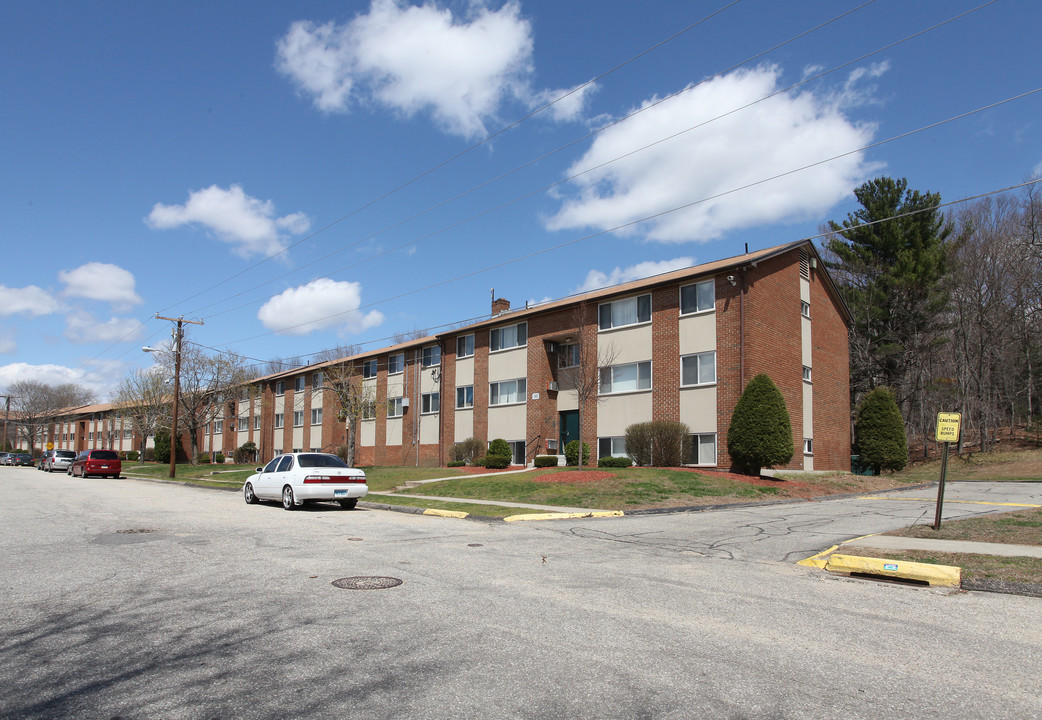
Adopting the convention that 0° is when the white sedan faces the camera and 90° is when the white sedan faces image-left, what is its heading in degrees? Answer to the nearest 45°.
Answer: approximately 135°

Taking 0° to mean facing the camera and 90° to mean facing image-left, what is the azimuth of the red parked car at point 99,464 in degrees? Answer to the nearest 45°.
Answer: approximately 135°

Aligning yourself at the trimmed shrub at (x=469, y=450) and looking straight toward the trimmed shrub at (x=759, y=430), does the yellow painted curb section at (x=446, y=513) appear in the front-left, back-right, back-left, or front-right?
front-right

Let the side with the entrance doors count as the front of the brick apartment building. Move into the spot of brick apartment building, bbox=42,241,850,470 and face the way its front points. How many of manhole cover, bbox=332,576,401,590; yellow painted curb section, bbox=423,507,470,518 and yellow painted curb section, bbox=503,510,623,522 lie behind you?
0

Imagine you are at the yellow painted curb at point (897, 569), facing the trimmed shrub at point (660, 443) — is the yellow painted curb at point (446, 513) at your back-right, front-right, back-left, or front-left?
front-left

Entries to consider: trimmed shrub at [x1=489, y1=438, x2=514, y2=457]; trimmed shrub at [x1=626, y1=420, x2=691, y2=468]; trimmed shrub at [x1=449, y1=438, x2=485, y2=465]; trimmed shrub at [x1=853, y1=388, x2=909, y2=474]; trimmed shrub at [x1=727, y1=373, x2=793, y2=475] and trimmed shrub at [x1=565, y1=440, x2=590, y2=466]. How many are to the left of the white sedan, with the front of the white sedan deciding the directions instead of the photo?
0

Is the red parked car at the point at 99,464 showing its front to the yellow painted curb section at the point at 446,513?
no

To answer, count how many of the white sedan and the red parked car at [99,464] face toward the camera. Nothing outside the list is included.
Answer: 0

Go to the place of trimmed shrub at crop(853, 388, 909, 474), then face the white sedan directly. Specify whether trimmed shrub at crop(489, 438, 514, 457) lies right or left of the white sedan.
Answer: right

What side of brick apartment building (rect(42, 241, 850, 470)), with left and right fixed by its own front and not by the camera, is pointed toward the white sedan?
front

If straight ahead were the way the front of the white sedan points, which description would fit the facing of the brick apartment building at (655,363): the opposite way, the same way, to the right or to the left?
to the left

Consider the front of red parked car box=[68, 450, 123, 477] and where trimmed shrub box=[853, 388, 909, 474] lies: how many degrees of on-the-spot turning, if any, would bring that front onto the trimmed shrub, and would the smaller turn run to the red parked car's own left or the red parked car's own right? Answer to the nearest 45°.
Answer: approximately 180°

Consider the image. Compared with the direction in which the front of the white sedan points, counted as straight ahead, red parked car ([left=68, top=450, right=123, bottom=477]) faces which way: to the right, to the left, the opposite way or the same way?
the same way

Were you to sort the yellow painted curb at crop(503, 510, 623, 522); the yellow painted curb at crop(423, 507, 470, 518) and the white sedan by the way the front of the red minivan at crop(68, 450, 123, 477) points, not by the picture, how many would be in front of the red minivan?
0
